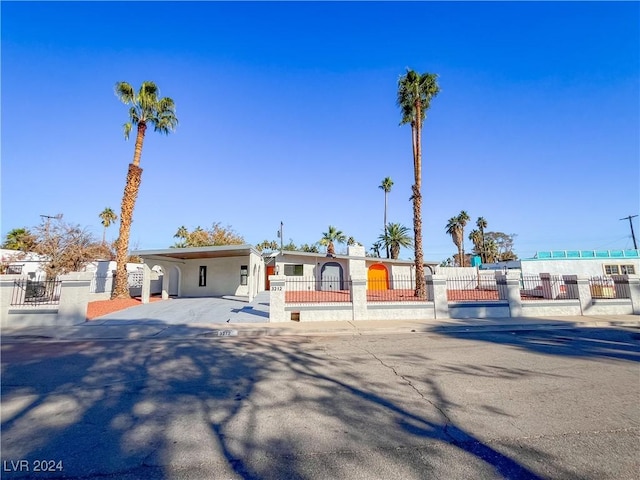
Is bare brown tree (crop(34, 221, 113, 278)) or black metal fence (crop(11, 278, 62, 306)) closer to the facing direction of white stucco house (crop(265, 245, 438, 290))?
the black metal fence

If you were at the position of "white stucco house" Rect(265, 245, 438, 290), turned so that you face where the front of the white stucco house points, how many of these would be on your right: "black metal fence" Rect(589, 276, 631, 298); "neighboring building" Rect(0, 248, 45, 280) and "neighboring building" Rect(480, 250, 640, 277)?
1

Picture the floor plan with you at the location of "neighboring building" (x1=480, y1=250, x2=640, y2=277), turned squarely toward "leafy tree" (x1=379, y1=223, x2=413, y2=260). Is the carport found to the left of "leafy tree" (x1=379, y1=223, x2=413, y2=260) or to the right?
left

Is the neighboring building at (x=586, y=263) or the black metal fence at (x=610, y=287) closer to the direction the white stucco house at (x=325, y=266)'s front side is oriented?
the black metal fence

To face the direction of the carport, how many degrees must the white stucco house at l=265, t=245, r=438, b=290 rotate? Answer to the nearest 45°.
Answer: approximately 90° to its right

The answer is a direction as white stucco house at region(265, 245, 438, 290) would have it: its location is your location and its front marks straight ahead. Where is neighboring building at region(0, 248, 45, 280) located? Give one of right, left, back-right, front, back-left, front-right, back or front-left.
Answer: right

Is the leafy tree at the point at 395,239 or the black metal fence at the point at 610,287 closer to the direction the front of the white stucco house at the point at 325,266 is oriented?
the black metal fence

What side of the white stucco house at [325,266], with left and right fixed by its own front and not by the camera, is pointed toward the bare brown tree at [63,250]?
right

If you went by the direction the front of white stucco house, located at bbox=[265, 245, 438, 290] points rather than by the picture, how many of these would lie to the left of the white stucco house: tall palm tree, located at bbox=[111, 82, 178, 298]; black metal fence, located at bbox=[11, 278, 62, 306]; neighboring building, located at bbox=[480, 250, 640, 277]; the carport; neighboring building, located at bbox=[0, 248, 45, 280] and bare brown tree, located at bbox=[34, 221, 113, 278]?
1

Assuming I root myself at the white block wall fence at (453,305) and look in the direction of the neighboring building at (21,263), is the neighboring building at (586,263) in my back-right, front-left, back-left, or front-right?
back-right

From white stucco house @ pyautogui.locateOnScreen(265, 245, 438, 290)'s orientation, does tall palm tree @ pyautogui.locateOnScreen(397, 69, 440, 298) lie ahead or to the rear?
ahead

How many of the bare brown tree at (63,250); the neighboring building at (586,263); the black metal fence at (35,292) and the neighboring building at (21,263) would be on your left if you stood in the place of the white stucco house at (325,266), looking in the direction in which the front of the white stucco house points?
1

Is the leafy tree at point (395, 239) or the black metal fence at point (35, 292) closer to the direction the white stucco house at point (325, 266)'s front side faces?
the black metal fence

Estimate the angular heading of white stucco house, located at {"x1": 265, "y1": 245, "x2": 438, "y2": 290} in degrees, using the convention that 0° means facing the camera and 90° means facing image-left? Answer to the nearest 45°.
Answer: approximately 0°

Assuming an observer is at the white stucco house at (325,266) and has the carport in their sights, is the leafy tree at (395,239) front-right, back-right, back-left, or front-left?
back-right

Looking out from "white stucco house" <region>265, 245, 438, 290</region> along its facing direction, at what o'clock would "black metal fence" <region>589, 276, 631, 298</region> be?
The black metal fence is roughly at 10 o'clock from the white stucco house.

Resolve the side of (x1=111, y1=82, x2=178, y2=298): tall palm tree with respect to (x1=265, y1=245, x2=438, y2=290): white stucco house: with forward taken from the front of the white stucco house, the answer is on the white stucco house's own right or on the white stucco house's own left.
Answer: on the white stucco house's own right

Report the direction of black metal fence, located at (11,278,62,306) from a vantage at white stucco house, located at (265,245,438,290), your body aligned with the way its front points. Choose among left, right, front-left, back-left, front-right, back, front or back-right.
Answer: front-right
